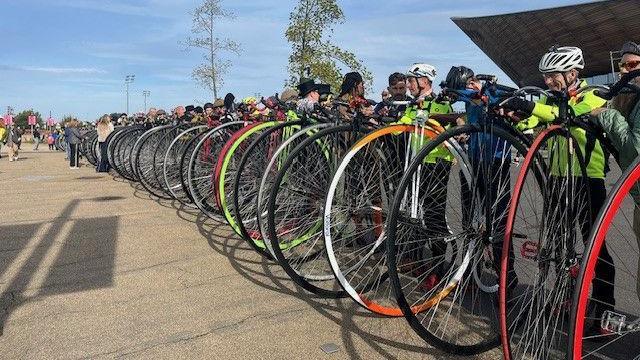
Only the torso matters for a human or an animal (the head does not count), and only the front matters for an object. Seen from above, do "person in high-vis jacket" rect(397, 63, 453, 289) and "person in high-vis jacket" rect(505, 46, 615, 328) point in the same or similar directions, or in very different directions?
same or similar directions

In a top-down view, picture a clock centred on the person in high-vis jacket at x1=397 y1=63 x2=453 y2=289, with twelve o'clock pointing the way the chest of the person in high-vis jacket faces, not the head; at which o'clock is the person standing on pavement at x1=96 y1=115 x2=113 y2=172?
The person standing on pavement is roughly at 3 o'clock from the person in high-vis jacket.

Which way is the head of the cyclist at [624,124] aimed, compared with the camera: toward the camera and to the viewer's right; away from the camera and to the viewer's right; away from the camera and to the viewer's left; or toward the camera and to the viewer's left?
toward the camera and to the viewer's left

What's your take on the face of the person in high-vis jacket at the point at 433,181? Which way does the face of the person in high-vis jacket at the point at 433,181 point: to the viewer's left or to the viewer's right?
to the viewer's left

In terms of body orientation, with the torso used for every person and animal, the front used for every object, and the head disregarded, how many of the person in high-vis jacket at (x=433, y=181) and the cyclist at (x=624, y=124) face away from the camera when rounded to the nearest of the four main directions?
0

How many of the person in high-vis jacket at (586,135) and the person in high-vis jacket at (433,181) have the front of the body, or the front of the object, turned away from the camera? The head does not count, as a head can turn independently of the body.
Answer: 0

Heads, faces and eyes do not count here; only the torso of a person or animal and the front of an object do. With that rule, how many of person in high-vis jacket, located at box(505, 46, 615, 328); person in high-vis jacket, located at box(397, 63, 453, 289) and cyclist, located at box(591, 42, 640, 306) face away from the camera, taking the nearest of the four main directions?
0

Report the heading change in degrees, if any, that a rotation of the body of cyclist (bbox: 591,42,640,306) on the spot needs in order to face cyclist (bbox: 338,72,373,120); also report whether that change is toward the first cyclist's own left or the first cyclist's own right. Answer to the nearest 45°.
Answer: approximately 90° to the first cyclist's own right

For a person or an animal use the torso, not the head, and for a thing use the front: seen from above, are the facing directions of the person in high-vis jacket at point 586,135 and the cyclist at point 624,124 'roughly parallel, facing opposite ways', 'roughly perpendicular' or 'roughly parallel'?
roughly parallel

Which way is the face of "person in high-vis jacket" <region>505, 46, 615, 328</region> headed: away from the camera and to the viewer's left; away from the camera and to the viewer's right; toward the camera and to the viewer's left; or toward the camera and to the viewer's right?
toward the camera and to the viewer's left

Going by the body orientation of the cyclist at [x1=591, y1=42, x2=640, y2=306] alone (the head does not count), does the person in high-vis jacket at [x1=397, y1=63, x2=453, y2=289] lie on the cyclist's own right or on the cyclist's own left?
on the cyclist's own right

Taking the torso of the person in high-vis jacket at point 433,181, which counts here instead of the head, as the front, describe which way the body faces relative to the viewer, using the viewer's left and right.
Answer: facing the viewer and to the left of the viewer

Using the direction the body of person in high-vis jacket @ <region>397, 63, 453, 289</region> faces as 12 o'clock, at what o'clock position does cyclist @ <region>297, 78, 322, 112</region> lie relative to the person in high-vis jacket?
The cyclist is roughly at 3 o'clock from the person in high-vis jacket.

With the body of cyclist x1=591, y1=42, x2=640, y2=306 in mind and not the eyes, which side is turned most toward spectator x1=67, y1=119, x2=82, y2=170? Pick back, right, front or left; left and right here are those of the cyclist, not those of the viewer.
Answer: right

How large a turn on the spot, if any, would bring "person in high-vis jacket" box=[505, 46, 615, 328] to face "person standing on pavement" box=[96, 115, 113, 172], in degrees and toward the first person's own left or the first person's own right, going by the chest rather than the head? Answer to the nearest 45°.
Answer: approximately 90° to the first person's own right
